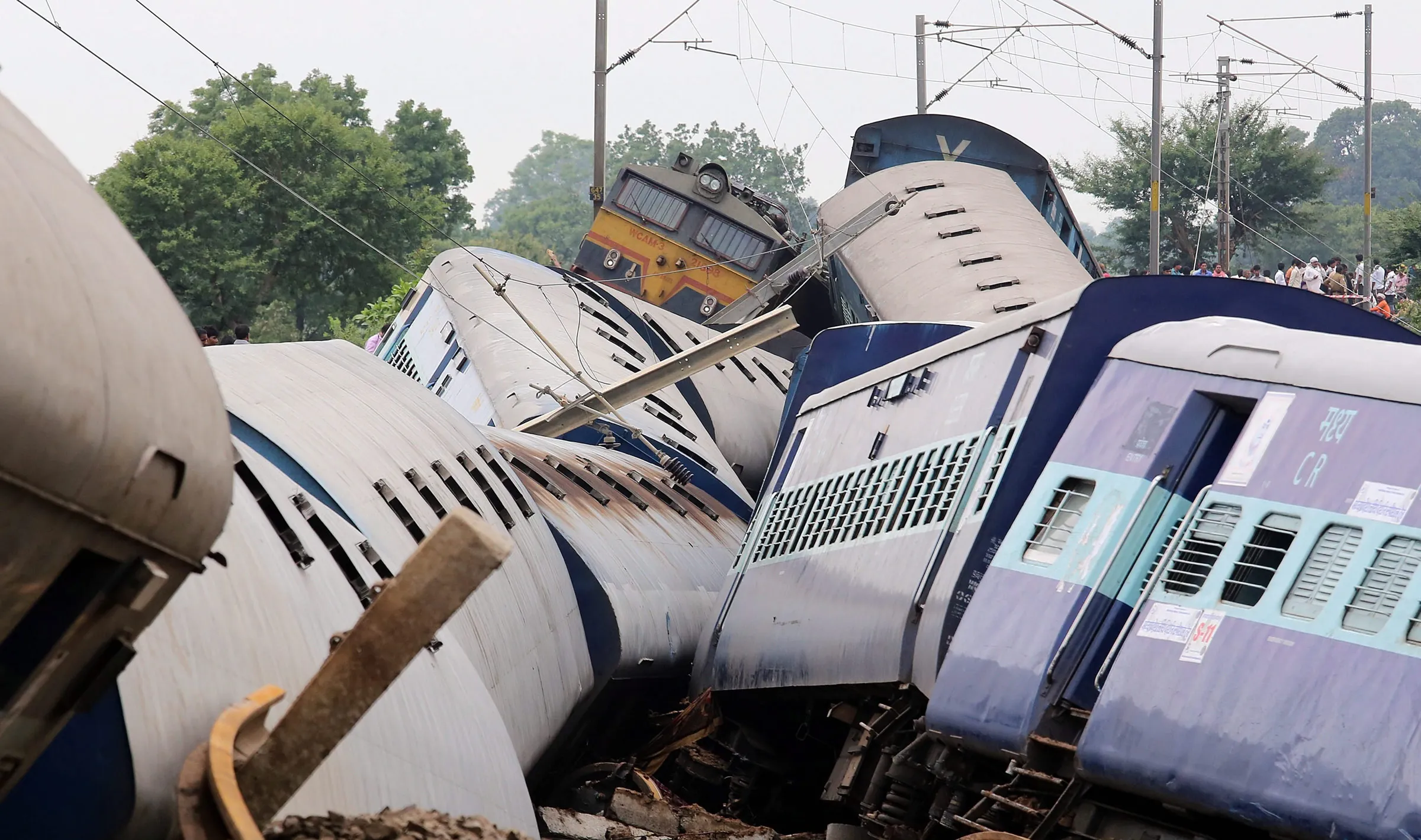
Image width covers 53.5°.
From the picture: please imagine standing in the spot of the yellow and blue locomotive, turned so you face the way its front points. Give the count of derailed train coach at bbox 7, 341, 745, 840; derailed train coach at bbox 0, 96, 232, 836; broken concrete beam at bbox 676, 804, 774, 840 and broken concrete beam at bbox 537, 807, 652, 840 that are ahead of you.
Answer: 4

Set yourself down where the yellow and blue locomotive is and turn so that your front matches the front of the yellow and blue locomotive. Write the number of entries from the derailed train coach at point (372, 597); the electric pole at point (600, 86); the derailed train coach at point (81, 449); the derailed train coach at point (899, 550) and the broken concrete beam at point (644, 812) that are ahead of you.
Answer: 4

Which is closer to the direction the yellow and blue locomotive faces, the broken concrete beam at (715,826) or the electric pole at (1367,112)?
the broken concrete beam

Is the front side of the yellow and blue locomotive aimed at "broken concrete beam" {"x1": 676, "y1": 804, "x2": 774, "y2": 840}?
yes

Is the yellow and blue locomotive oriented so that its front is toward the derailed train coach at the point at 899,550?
yes

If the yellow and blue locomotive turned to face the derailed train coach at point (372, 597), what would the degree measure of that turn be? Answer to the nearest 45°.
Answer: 0° — it already faces it

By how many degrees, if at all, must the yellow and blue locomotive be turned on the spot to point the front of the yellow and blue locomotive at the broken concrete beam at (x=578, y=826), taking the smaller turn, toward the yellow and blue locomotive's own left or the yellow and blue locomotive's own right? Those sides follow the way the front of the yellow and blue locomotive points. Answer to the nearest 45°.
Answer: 0° — it already faces it

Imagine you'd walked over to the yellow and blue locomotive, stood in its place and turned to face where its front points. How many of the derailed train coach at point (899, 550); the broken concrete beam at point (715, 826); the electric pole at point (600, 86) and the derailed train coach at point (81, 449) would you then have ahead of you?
3

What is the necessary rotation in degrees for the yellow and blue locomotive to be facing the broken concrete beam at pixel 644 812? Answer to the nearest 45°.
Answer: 0° — it already faces it

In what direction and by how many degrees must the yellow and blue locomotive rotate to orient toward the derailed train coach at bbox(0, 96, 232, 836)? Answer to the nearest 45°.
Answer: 0° — it already faces it

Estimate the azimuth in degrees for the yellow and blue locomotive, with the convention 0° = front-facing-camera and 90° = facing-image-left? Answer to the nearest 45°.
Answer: approximately 0°
